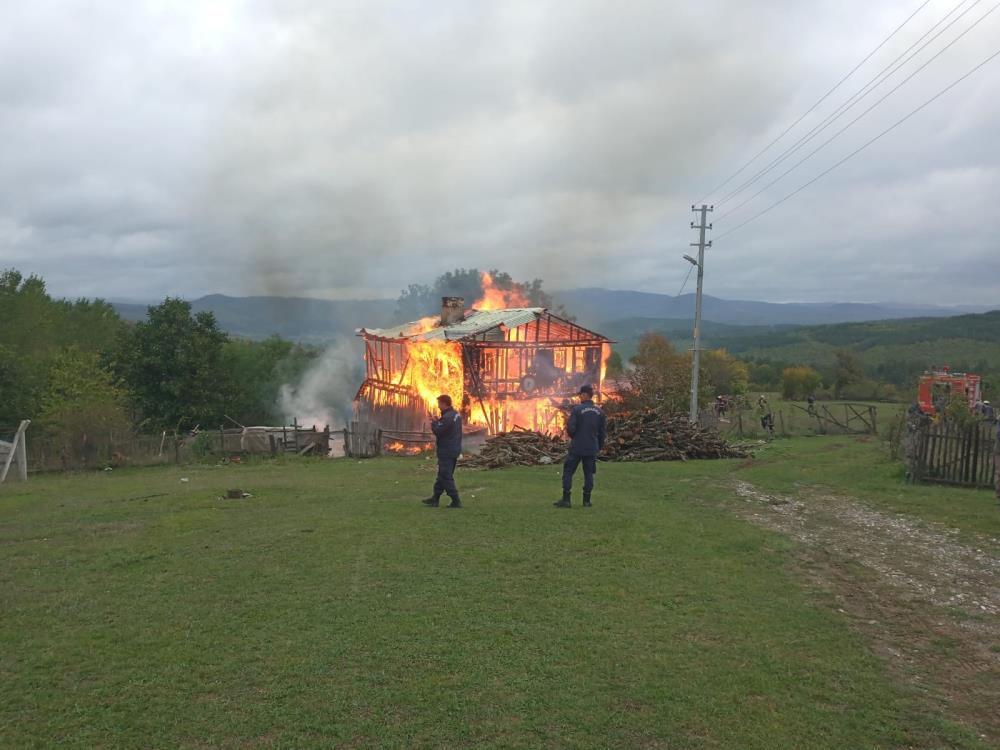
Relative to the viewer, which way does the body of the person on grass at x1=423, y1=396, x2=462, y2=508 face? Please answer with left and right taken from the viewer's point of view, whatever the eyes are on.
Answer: facing to the left of the viewer

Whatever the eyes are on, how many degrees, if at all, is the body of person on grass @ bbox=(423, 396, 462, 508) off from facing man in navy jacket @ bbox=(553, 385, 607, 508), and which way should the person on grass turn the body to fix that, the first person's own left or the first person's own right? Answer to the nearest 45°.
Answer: approximately 180°

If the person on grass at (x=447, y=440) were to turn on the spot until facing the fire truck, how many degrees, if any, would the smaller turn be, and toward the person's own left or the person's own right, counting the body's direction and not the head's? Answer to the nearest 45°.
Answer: approximately 135° to the person's own right

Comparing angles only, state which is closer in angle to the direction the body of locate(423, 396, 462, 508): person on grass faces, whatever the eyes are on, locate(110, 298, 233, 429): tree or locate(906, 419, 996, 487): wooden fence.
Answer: the tree

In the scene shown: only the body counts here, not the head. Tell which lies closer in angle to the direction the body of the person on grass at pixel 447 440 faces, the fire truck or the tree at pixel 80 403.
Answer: the tree
